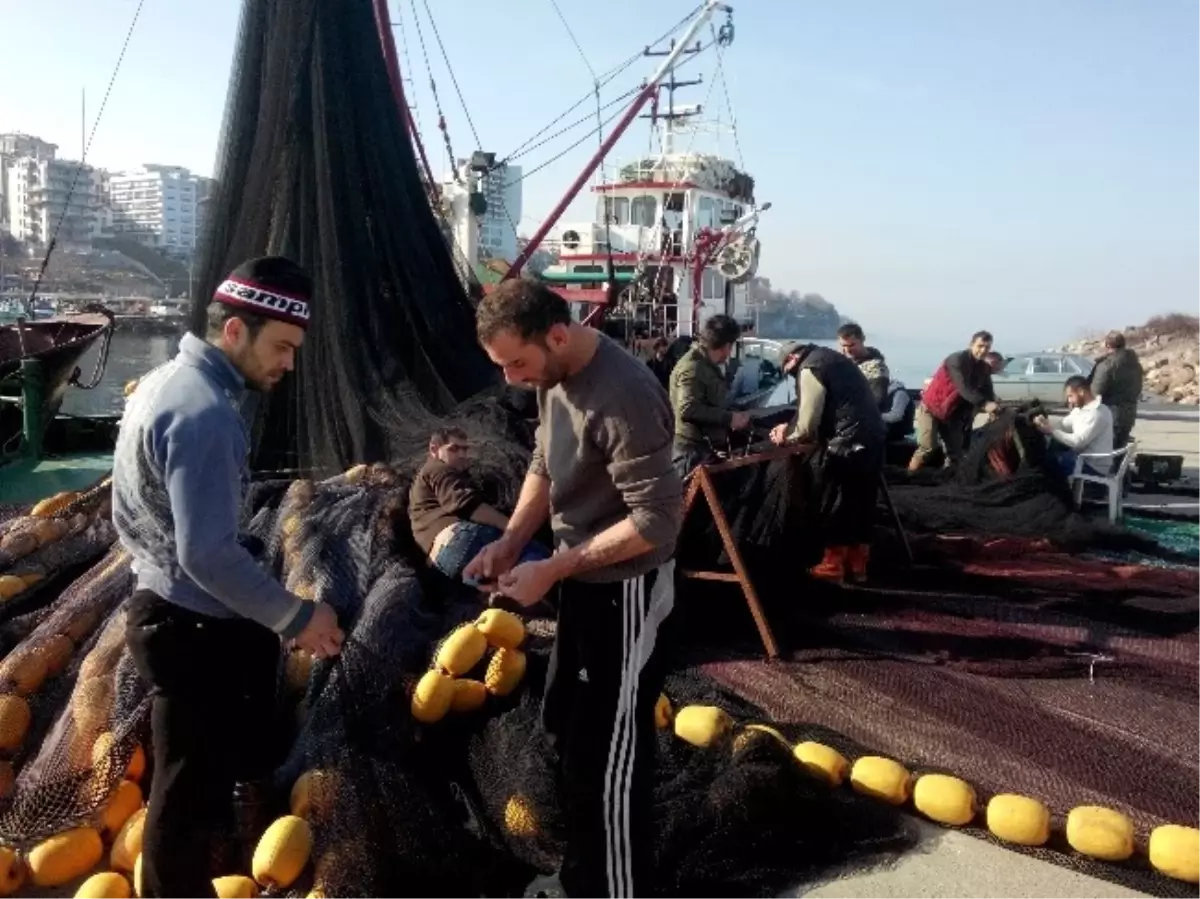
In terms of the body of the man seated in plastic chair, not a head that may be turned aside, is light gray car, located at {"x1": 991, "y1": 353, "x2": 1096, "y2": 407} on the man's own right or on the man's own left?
on the man's own right

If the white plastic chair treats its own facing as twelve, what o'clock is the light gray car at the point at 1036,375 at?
The light gray car is roughly at 3 o'clock from the white plastic chair.

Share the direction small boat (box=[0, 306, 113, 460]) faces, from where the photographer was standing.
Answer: facing to the right of the viewer

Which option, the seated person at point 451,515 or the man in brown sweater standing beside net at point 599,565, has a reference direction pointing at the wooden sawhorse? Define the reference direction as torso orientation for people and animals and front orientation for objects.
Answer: the seated person

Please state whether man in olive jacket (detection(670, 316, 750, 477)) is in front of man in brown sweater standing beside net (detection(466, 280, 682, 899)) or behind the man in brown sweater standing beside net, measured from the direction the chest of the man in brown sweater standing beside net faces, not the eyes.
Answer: behind

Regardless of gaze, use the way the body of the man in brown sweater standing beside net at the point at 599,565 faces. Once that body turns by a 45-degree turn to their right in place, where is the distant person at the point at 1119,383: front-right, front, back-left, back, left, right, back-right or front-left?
back-right

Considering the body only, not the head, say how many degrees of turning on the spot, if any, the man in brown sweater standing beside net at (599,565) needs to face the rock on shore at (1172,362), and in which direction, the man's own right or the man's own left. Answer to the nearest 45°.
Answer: approximately 180°

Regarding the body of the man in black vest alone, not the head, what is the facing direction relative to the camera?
to the viewer's left

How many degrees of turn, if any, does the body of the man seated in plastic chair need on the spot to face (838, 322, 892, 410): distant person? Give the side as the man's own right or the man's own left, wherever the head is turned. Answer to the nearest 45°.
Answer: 0° — they already face them

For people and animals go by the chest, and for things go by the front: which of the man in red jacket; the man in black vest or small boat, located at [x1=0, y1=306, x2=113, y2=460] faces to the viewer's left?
the man in black vest

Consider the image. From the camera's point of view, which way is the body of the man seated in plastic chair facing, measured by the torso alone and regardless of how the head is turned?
to the viewer's left
